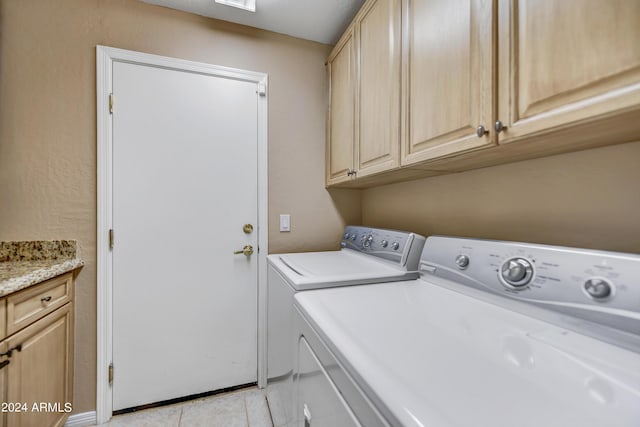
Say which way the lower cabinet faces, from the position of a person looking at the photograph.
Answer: facing the viewer and to the right of the viewer

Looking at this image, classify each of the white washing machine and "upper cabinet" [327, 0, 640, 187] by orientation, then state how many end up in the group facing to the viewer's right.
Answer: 0

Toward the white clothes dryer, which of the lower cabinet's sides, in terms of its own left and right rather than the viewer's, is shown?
front

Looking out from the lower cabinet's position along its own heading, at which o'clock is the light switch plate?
The light switch plate is roughly at 11 o'clock from the lower cabinet.

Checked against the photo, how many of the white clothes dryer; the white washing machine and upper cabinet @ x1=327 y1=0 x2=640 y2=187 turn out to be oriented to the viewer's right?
0

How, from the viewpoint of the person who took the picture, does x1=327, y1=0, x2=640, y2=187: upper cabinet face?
facing the viewer and to the left of the viewer

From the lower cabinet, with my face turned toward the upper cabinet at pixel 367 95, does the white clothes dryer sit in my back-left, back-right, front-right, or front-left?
front-right

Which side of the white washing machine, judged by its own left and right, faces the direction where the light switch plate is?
right

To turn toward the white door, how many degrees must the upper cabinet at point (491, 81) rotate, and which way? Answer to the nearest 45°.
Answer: approximately 45° to its right
